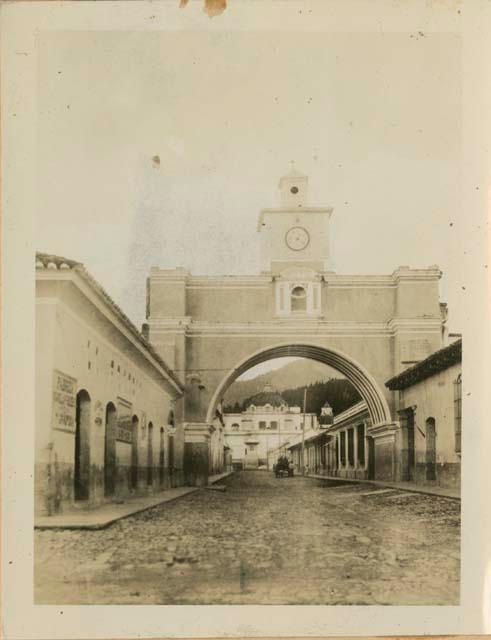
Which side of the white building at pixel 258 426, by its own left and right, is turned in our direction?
front
